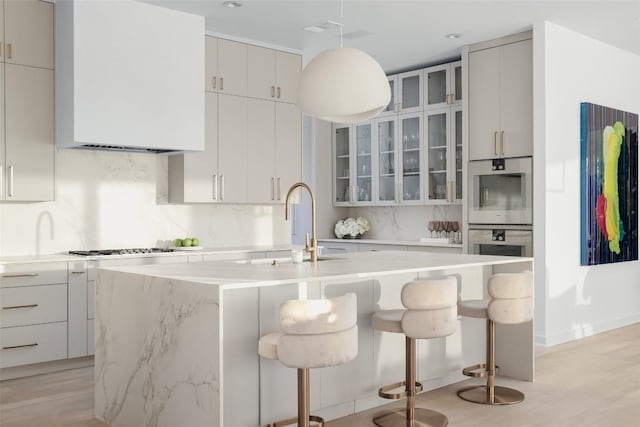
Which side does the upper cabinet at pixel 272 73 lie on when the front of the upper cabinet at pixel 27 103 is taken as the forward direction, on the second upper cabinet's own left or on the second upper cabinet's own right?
on the second upper cabinet's own left

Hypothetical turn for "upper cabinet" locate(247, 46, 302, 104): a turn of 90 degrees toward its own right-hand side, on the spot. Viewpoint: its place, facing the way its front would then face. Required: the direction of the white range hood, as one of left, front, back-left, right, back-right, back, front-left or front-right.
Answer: front

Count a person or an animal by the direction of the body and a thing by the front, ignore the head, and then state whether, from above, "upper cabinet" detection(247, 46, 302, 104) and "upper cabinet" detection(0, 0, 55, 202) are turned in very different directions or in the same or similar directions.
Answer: same or similar directions

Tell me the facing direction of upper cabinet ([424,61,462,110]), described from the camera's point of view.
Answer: facing the viewer and to the left of the viewer

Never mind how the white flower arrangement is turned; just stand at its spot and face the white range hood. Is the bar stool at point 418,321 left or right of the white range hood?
left

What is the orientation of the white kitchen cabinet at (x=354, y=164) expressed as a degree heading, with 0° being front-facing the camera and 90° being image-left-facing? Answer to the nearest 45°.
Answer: approximately 45°

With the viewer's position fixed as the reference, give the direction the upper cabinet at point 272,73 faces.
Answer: facing the viewer and to the right of the viewer

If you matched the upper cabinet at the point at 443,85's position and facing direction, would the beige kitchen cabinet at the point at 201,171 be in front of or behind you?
in front

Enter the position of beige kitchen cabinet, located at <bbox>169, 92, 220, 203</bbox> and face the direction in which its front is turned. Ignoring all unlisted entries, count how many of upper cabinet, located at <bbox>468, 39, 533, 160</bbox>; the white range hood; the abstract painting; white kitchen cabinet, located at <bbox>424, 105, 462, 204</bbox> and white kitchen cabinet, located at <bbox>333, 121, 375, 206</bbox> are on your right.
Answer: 1

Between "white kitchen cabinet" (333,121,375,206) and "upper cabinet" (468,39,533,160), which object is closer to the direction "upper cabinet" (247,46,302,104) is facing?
the upper cabinet

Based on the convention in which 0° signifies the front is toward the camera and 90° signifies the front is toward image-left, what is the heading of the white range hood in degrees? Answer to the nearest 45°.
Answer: approximately 315°

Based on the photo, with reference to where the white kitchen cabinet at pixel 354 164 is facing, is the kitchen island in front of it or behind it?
in front

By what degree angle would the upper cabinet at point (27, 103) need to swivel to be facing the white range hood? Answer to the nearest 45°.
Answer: approximately 45° to its left
